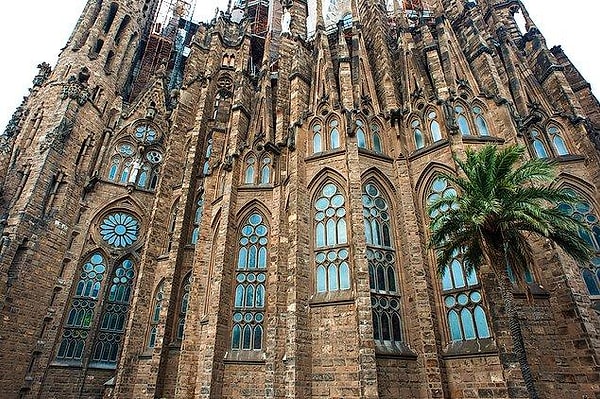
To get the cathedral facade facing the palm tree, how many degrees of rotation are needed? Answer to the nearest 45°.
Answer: approximately 45° to its left

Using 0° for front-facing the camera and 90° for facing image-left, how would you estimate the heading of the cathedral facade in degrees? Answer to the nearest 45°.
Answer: approximately 0°
